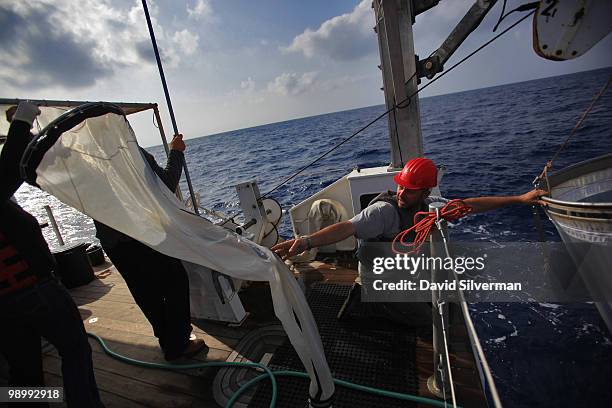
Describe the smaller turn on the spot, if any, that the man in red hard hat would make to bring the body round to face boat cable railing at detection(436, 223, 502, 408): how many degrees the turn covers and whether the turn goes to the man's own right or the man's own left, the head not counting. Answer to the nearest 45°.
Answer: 0° — they already face it

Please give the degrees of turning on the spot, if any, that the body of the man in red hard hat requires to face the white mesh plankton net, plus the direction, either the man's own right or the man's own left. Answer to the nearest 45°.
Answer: approximately 45° to the man's own right

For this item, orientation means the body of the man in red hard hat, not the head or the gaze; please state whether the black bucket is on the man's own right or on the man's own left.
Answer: on the man's own right

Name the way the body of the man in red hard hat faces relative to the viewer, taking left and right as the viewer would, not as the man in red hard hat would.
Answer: facing the viewer

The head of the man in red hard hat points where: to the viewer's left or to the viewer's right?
to the viewer's left

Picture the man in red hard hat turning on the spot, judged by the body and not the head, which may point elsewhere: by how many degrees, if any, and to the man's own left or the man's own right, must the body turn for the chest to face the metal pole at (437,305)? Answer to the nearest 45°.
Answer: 0° — they already face it

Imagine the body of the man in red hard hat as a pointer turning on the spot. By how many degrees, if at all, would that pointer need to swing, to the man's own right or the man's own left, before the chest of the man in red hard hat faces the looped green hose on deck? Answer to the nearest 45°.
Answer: approximately 45° to the man's own right

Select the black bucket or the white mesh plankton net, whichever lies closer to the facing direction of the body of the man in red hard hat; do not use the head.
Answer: the white mesh plankton net

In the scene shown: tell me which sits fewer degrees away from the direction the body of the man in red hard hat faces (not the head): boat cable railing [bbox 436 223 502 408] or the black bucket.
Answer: the boat cable railing

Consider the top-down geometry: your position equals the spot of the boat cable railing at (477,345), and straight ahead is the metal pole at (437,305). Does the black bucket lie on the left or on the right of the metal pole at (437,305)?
left
